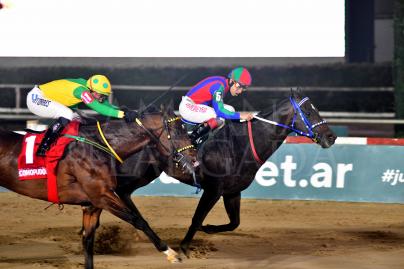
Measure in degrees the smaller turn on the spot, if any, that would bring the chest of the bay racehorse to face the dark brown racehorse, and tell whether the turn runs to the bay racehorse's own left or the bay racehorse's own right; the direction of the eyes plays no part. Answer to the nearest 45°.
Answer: approximately 45° to the bay racehorse's own left

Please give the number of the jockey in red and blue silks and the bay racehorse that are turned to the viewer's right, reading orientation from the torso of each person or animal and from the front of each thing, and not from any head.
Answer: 2

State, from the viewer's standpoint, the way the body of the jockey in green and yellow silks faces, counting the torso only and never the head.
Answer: to the viewer's right

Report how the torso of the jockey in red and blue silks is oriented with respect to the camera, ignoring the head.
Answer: to the viewer's right

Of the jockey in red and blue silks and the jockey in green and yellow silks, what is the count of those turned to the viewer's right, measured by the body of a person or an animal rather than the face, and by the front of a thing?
2

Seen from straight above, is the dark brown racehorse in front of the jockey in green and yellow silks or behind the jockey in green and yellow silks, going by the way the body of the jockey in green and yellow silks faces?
in front

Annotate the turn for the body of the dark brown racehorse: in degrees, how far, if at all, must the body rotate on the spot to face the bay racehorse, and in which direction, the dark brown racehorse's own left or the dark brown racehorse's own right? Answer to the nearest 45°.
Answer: approximately 135° to the dark brown racehorse's own right

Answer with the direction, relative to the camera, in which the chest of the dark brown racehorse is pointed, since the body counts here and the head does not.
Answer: to the viewer's right

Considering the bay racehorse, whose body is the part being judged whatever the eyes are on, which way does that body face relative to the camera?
to the viewer's right

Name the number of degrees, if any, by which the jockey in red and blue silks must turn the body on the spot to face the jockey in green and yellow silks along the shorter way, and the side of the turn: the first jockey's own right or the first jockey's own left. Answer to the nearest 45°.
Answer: approximately 135° to the first jockey's own right
